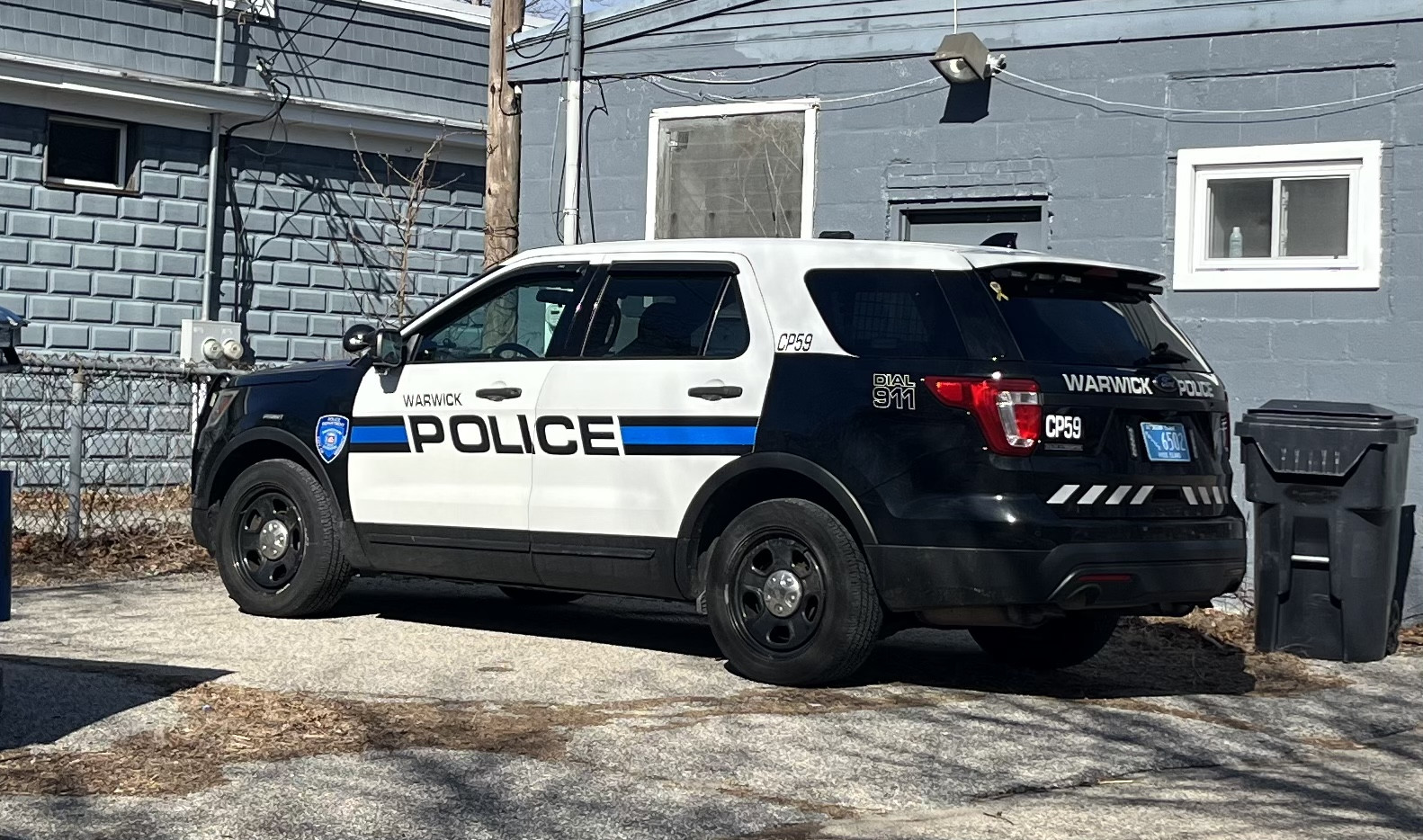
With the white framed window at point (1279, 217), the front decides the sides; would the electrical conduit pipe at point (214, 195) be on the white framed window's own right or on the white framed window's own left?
on the white framed window's own right

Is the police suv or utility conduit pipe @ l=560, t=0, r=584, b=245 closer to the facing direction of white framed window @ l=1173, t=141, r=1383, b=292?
the police suv

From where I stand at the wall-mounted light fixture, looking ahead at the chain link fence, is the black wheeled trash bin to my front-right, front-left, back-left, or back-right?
back-left

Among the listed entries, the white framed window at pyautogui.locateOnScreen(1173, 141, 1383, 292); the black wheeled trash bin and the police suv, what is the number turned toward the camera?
2

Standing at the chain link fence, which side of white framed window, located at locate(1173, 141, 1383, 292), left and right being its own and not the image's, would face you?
right

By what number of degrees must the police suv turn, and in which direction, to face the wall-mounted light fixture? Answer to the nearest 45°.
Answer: approximately 45° to its right

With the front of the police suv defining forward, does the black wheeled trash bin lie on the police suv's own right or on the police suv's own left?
on the police suv's own right

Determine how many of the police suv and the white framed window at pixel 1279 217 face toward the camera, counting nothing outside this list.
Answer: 1

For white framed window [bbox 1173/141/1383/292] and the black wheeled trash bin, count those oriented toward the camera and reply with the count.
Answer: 2

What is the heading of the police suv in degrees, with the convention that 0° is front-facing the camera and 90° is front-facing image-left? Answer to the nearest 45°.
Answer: approximately 135°
